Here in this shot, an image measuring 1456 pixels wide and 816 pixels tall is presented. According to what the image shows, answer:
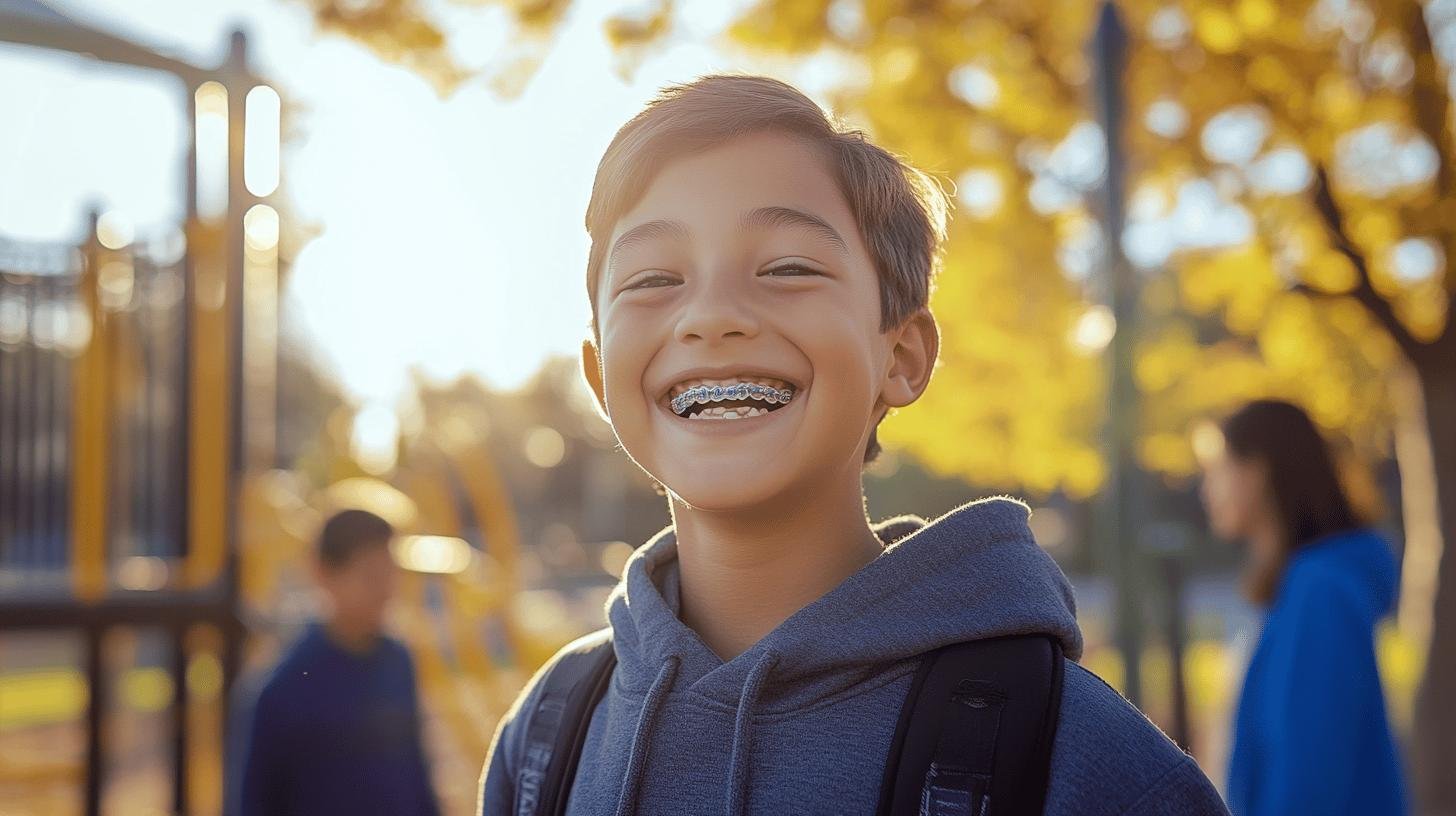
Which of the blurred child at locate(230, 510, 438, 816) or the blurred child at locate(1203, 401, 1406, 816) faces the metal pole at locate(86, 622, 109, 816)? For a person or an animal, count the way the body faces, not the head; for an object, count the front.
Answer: the blurred child at locate(1203, 401, 1406, 816)

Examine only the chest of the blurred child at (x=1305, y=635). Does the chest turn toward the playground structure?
yes

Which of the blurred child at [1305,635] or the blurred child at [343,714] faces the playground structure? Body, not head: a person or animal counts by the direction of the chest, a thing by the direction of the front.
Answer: the blurred child at [1305,635]

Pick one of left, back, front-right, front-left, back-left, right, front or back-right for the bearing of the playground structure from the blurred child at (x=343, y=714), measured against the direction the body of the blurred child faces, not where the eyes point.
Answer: back

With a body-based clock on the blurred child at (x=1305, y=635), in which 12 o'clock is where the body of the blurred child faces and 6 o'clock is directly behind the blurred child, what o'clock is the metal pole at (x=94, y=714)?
The metal pole is roughly at 12 o'clock from the blurred child.

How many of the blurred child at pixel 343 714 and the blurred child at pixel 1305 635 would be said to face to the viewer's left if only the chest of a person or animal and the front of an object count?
1

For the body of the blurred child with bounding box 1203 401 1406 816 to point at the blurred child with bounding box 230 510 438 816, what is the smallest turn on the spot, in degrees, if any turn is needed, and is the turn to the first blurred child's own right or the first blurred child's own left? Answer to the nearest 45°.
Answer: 0° — they already face them

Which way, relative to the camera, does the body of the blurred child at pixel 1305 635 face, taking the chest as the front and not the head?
to the viewer's left

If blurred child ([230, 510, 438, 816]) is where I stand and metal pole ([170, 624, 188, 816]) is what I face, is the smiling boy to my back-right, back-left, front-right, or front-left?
back-left

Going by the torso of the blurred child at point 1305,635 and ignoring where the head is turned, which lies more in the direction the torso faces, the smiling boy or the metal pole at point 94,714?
the metal pole

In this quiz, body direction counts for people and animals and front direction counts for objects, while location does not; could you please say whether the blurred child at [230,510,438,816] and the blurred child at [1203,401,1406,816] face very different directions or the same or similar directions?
very different directions
